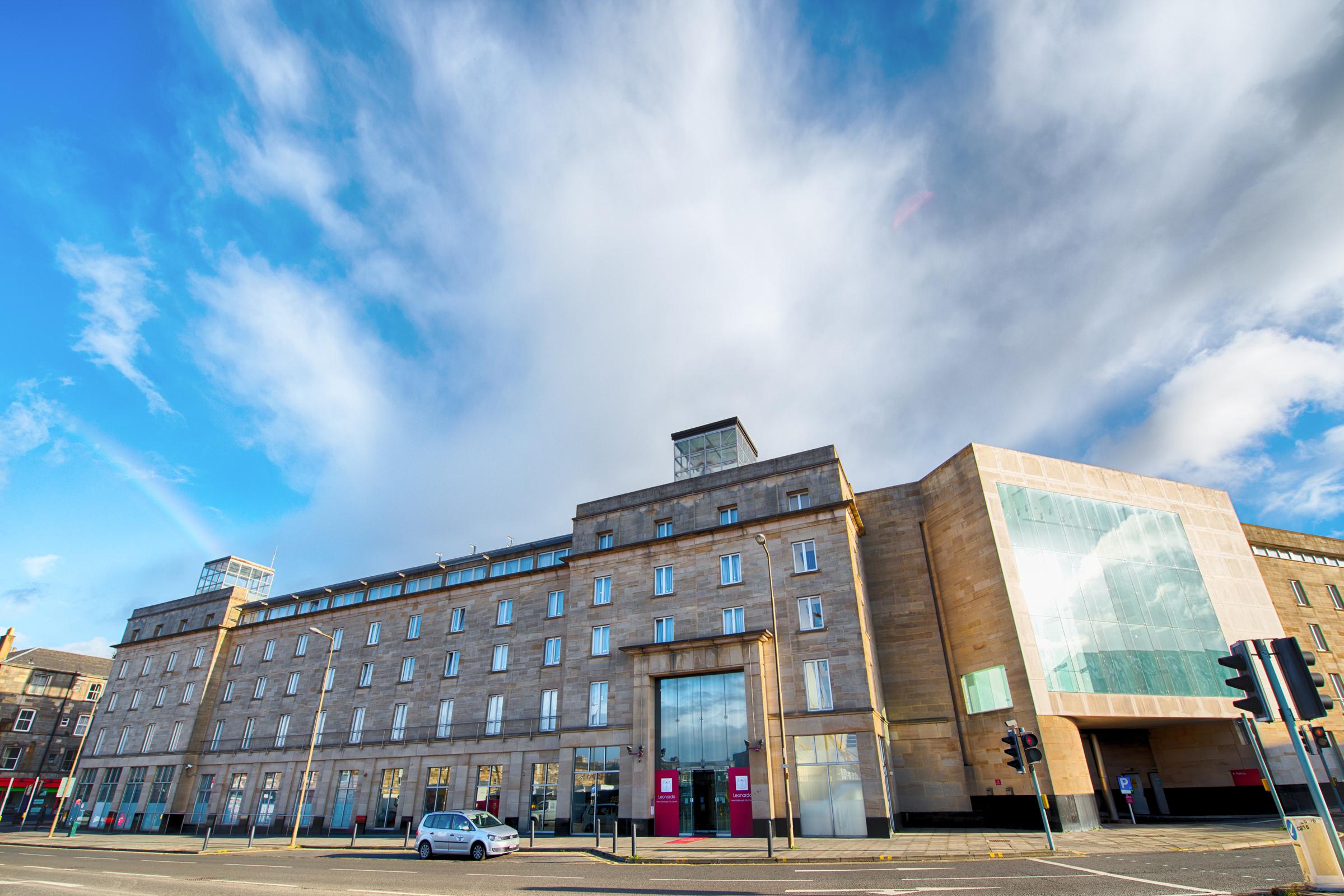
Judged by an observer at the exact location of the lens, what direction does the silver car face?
facing the viewer and to the right of the viewer

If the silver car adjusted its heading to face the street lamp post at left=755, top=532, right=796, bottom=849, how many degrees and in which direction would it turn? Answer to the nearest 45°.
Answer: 0° — it already faces it

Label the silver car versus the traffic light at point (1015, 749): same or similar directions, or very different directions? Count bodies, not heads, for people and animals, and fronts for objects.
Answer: very different directions

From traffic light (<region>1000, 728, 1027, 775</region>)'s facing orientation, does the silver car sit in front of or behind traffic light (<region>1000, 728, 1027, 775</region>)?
in front

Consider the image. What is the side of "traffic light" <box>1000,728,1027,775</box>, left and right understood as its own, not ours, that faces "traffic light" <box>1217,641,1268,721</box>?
left

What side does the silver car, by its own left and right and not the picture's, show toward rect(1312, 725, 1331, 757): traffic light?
front

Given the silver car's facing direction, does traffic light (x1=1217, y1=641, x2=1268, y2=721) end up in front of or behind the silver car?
in front

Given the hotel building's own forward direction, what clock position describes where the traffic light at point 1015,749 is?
The traffic light is roughly at 10 o'clock from the hotel building.

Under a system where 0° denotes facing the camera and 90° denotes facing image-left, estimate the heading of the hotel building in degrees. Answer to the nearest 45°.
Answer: approximately 45°
